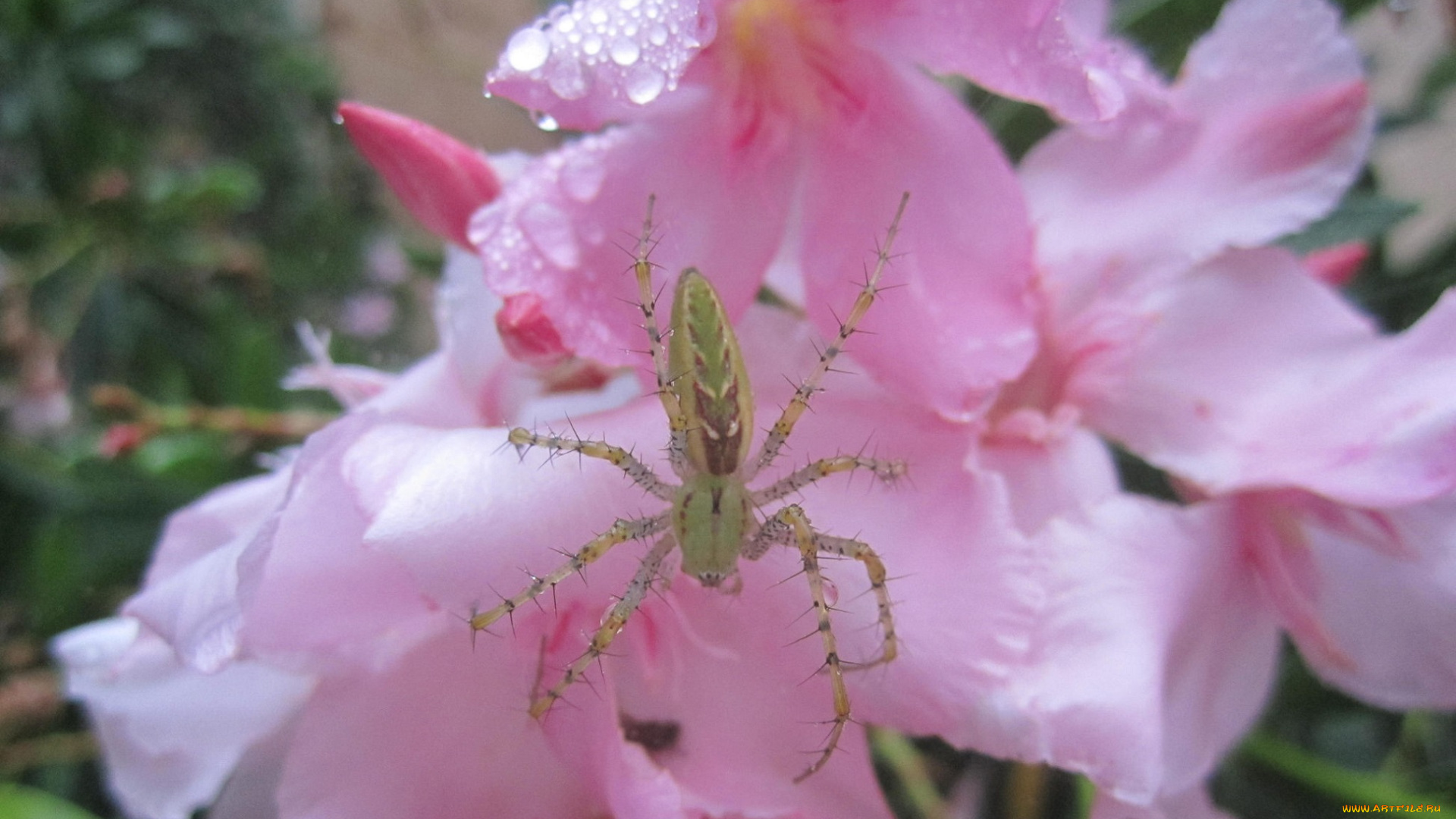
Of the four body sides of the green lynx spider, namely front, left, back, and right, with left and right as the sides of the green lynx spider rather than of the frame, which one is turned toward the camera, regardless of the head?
front
